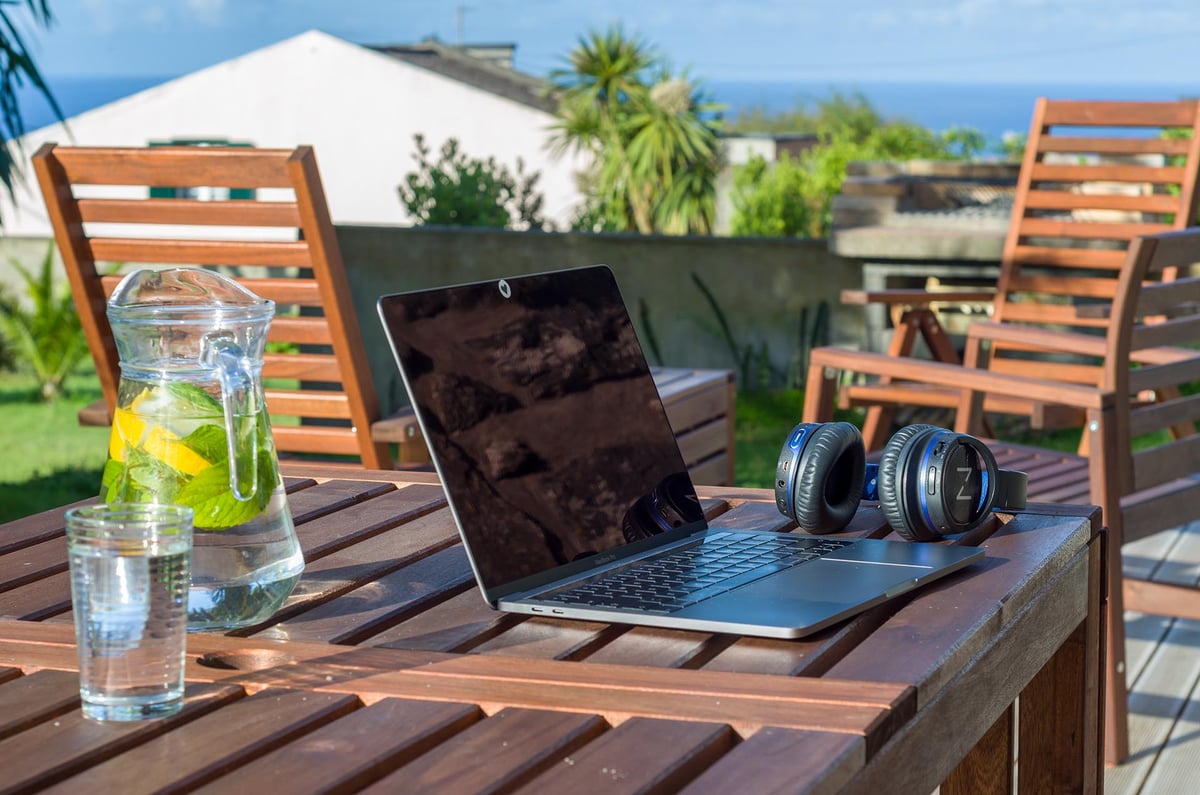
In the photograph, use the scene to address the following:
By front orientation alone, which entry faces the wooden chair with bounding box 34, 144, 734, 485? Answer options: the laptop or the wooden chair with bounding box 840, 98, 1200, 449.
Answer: the wooden chair with bounding box 840, 98, 1200, 449

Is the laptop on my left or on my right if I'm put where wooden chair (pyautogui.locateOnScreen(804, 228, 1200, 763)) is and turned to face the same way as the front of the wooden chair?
on my left

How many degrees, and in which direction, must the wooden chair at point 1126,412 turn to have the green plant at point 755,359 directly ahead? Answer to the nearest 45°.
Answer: approximately 45° to its right

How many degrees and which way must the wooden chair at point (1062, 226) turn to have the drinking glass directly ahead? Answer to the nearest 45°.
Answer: approximately 45° to its left

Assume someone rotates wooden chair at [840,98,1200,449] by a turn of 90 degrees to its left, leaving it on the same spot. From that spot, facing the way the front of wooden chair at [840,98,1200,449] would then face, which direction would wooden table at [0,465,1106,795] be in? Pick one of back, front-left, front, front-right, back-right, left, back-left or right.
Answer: front-right

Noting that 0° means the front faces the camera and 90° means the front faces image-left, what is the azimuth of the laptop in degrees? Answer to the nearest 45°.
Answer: approximately 315°

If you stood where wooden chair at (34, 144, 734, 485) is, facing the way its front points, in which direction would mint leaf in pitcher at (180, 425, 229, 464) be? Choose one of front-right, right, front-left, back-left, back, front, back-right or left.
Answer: back-right

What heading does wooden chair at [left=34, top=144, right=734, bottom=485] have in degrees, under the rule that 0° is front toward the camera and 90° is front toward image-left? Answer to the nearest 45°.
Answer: approximately 225°

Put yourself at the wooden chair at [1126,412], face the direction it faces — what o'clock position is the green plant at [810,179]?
The green plant is roughly at 1 o'clock from the wooden chair.

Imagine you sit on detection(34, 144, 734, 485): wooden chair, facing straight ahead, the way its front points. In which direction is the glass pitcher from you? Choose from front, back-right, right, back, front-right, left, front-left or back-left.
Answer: back-right

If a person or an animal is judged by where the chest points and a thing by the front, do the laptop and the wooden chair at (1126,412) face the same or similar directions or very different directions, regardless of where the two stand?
very different directions

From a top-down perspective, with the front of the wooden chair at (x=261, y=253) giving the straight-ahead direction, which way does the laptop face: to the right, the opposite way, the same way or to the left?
to the right

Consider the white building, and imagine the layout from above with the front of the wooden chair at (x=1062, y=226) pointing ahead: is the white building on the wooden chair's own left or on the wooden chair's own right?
on the wooden chair's own right
